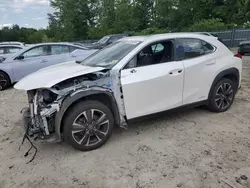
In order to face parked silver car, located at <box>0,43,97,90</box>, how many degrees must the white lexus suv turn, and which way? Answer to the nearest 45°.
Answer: approximately 90° to its right

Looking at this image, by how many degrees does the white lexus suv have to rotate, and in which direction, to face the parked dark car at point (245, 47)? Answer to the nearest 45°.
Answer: approximately 180°

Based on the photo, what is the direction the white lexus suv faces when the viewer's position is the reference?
facing the viewer and to the left of the viewer

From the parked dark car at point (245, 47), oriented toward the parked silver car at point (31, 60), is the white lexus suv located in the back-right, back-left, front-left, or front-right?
front-left
